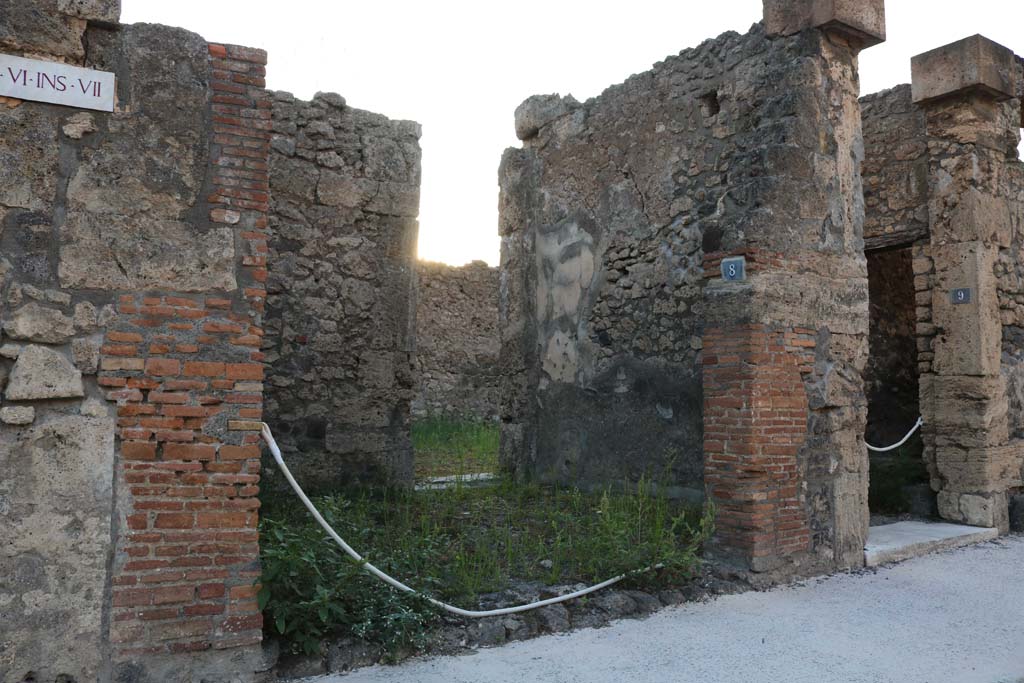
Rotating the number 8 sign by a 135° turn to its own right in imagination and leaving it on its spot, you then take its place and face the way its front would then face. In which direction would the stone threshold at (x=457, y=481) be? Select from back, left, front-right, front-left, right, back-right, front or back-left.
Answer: front-left

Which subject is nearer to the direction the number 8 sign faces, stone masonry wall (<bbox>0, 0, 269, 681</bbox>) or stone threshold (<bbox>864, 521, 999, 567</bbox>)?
the stone masonry wall

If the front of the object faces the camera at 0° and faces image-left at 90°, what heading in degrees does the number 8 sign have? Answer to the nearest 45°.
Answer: approximately 45°
